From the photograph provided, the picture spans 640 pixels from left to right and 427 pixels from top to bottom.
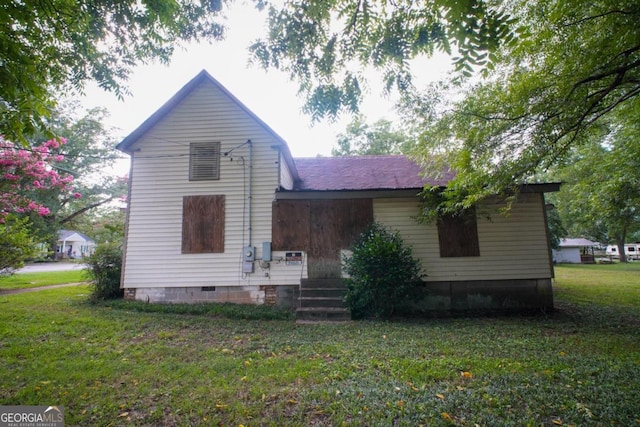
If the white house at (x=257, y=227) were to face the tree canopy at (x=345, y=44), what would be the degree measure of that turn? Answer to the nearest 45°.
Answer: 0° — it already faces it

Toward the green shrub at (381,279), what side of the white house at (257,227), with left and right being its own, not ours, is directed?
front

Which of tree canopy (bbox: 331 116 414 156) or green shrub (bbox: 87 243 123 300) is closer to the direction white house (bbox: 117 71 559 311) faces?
the green shrub
